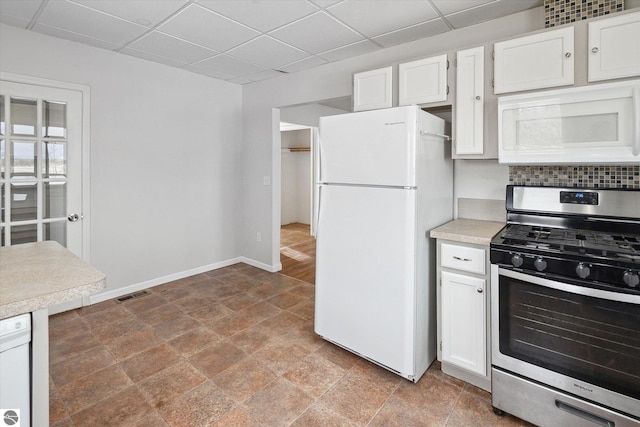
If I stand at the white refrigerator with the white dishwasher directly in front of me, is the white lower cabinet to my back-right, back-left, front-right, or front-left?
back-left

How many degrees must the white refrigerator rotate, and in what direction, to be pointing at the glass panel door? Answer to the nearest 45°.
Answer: approximately 45° to its right

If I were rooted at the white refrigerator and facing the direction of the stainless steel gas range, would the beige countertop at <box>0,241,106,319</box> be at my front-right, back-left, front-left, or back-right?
back-right

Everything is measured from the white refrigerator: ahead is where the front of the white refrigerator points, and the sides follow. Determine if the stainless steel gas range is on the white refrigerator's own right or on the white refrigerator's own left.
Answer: on the white refrigerator's own left

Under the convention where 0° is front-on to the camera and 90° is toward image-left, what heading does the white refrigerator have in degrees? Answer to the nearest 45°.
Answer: approximately 45°

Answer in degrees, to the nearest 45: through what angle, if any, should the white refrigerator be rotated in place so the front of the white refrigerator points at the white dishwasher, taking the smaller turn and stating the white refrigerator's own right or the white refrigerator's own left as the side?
0° — it already faces it

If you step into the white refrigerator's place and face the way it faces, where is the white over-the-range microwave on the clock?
The white over-the-range microwave is roughly at 8 o'clock from the white refrigerator.
